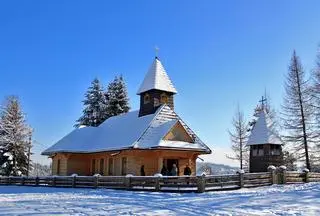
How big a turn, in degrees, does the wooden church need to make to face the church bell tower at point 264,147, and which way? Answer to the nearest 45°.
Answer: approximately 45° to its left

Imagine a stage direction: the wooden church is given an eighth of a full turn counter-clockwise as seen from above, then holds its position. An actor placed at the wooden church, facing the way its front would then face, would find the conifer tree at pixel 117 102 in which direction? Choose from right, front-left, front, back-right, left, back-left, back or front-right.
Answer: left

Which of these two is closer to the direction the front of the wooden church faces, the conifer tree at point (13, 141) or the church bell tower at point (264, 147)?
the church bell tower

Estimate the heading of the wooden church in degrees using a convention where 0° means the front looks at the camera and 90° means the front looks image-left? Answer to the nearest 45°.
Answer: approximately 315°

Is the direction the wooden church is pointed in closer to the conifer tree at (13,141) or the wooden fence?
the wooden fence

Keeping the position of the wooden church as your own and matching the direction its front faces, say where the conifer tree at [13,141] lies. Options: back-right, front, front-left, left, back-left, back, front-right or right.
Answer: back
